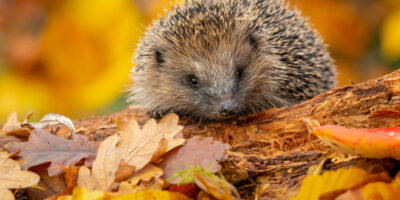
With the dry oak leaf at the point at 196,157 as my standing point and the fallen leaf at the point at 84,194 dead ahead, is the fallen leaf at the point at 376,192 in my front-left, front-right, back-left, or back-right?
back-left

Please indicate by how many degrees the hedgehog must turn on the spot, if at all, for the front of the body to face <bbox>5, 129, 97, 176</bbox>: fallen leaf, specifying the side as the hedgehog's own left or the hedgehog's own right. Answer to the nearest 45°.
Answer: approximately 45° to the hedgehog's own right

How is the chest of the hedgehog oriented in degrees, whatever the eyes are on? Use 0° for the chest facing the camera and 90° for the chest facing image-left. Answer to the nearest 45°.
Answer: approximately 0°
